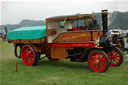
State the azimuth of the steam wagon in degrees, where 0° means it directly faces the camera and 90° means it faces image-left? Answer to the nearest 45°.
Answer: approximately 315°
